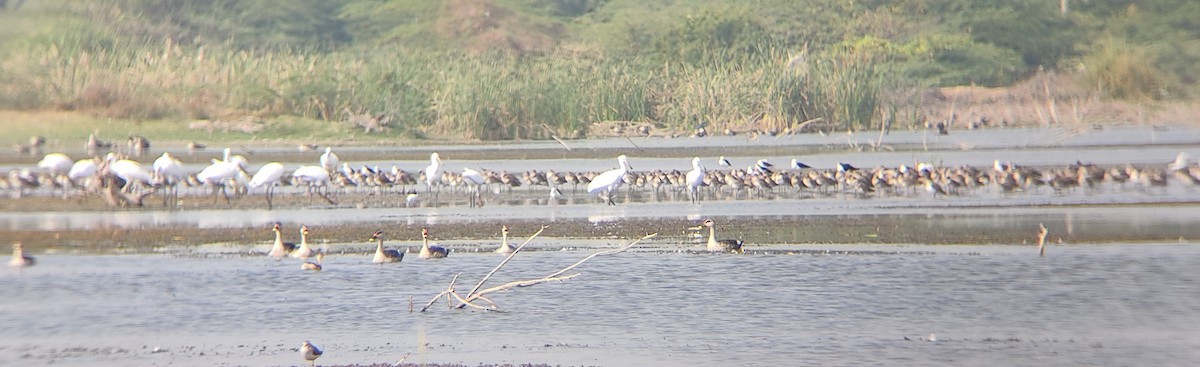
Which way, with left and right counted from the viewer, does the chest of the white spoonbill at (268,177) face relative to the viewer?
facing to the right of the viewer

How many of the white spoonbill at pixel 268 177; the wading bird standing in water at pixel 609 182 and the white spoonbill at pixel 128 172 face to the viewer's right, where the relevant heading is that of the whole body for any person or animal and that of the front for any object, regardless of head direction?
2

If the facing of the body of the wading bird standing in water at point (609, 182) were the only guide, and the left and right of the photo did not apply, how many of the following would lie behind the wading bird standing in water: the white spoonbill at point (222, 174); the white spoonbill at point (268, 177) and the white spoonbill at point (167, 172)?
3

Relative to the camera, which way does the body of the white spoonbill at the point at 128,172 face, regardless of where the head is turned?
to the viewer's left

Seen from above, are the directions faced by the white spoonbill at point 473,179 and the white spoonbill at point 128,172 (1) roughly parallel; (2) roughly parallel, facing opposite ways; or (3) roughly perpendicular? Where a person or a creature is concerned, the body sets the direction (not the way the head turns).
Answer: roughly parallel

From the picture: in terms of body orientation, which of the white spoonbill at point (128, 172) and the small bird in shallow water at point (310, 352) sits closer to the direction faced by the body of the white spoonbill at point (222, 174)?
the small bird in shallow water

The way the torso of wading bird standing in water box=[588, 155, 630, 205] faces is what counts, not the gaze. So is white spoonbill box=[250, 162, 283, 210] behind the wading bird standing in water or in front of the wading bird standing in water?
behind

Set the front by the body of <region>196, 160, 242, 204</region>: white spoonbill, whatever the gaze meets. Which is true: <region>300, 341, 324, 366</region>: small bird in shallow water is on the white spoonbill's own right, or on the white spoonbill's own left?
on the white spoonbill's own right

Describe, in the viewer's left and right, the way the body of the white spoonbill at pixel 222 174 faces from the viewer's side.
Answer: facing to the right of the viewer

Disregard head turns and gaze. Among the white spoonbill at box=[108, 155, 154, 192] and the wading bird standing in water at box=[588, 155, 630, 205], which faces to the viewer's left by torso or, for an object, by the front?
the white spoonbill

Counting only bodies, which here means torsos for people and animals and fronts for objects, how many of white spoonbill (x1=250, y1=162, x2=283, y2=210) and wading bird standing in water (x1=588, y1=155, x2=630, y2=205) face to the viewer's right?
2

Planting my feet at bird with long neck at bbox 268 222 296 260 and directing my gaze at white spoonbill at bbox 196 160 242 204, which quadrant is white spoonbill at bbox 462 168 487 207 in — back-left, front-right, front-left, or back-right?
front-right

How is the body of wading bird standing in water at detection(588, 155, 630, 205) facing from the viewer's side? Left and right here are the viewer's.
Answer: facing to the right of the viewer

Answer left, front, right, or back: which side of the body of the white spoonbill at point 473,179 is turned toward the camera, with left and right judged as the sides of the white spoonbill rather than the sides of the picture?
left

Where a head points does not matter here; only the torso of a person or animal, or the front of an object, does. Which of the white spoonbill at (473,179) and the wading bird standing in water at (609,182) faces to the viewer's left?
the white spoonbill

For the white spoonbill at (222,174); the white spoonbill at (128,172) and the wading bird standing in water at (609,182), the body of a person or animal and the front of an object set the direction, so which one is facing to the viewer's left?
the white spoonbill at (128,172)
